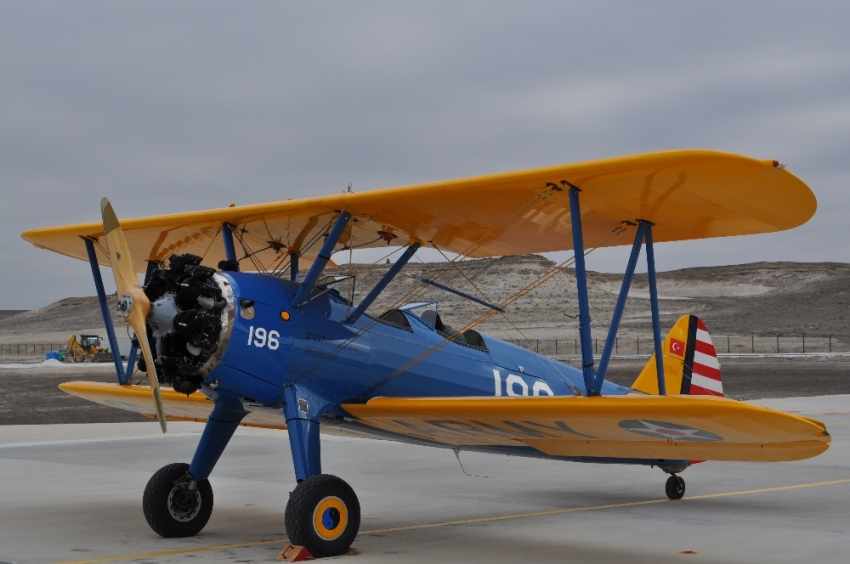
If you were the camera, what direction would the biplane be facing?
facing the viewer and to the left of the viewer
